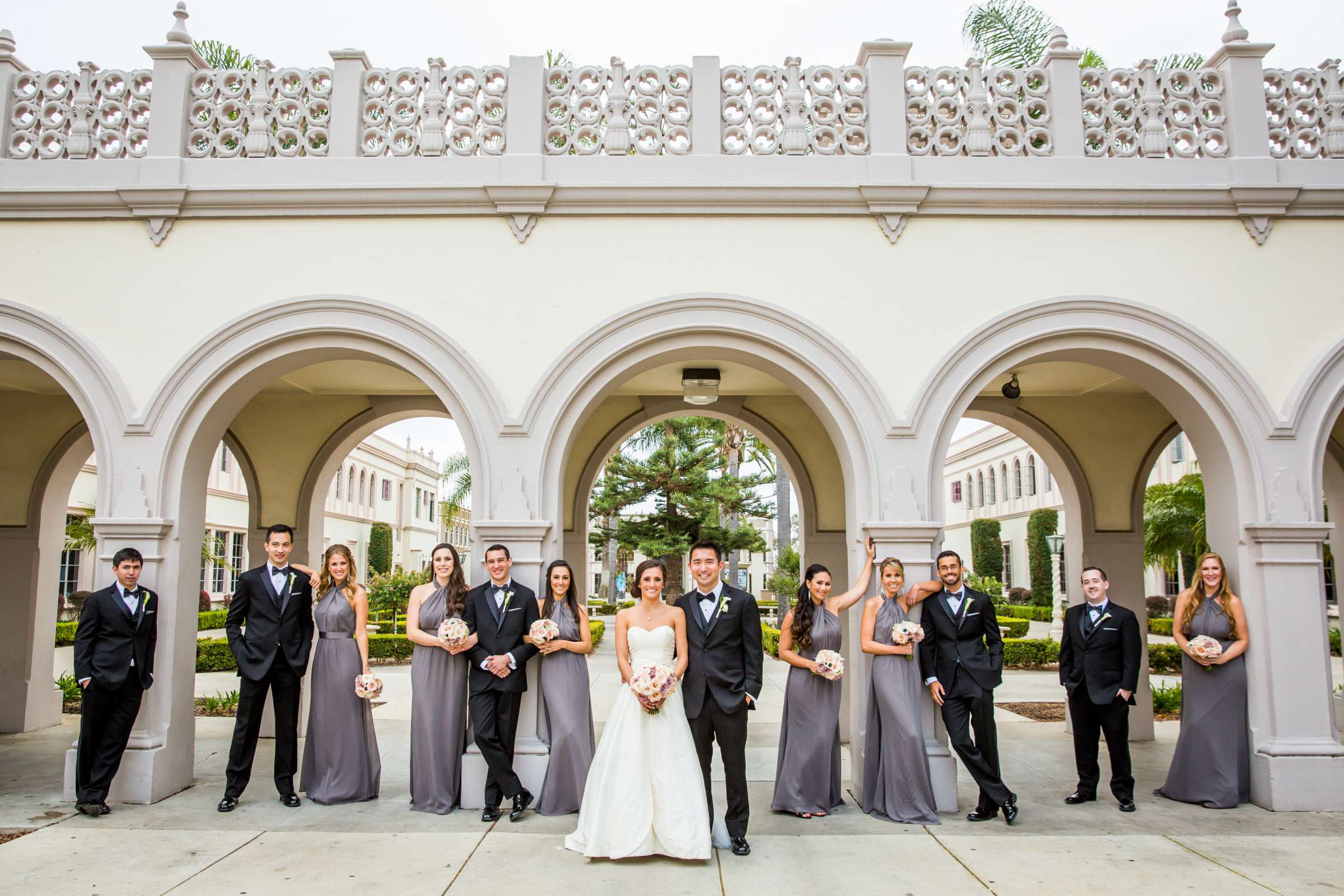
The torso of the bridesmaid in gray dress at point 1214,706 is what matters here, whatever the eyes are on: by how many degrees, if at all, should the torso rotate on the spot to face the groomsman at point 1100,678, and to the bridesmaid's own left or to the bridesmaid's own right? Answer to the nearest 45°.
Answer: approximately 45° to the bridesmaid's own right

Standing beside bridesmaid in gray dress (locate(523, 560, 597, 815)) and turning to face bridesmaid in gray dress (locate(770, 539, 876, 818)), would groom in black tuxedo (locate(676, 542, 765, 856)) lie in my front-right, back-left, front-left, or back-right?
front-right

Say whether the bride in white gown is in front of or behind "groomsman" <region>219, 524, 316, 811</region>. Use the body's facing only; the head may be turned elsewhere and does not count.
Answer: in front

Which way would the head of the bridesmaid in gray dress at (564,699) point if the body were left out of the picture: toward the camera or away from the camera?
toward the camera

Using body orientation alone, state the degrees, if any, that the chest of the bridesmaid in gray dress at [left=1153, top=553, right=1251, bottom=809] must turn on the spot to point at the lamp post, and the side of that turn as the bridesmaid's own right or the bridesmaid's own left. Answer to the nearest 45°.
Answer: approximately 180°

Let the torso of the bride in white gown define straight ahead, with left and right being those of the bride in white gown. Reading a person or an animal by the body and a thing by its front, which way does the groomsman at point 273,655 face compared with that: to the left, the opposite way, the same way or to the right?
the same way

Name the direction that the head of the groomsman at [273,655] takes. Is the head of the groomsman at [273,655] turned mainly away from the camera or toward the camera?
toward the camera

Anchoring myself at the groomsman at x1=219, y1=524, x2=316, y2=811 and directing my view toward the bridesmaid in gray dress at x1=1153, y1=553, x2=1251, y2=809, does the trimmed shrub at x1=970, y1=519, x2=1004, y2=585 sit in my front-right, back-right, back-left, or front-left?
front-left

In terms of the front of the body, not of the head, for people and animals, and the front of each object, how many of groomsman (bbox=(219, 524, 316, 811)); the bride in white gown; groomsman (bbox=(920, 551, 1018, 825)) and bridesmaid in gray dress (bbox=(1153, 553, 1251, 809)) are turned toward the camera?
4

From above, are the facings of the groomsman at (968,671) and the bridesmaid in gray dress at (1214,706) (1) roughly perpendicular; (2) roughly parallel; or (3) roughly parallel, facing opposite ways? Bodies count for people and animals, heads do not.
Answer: roughly parallel

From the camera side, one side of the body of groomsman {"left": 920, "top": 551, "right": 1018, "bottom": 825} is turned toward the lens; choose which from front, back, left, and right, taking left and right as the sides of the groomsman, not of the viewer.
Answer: front

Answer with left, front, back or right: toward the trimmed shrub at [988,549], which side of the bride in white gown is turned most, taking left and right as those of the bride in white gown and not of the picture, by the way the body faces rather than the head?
back

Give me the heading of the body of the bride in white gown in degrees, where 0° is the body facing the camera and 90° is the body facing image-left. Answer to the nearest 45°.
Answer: approximately 0°

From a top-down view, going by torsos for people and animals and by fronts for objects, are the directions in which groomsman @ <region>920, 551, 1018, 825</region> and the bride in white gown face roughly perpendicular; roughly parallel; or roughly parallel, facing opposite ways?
roughly parallel

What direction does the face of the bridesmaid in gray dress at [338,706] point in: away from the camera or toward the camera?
toward the camera
